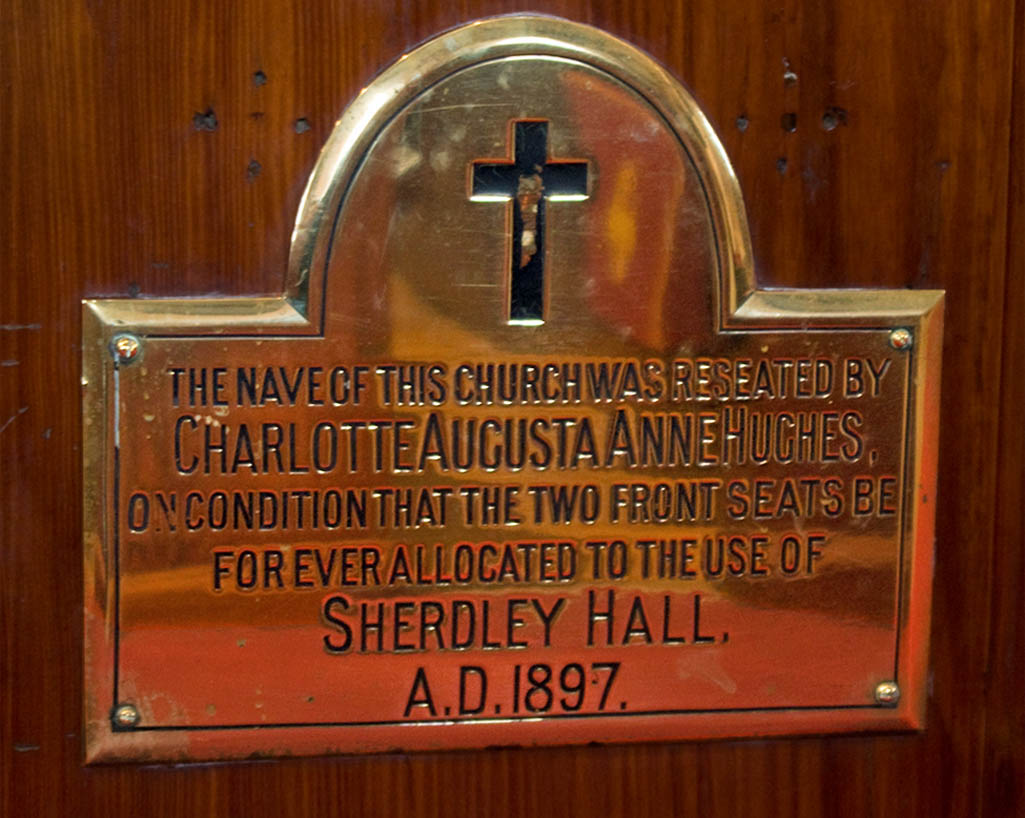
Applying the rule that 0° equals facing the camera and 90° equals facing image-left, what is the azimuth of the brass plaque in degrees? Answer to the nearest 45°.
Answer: approximately 0°
